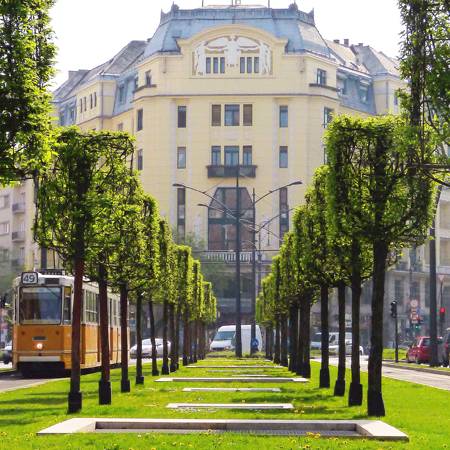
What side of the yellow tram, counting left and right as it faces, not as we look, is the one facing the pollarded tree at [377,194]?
front

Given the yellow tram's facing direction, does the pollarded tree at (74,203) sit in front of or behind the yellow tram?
in front

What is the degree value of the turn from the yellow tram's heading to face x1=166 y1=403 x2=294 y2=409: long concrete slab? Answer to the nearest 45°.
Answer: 0° — it already faces it

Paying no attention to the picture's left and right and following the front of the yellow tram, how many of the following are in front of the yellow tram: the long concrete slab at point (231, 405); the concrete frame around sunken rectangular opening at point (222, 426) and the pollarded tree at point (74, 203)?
3

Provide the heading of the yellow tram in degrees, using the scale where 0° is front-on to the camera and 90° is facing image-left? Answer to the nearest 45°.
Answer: approximately 0°

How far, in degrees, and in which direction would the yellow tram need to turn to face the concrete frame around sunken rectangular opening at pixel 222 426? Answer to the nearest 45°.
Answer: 0° — it already faces it
